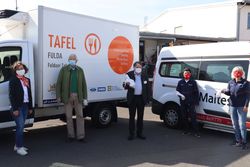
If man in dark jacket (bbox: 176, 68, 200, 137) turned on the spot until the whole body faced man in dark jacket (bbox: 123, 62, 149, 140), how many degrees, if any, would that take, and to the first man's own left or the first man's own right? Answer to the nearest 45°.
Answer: approximately 45° to the first man's own right

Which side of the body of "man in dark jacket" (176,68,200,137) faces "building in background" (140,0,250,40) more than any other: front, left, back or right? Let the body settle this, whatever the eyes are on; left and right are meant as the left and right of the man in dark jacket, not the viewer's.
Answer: back

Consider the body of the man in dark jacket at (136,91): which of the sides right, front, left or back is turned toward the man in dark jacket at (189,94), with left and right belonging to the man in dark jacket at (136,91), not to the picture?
left

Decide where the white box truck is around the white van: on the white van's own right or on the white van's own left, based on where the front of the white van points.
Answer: on the white van's own right

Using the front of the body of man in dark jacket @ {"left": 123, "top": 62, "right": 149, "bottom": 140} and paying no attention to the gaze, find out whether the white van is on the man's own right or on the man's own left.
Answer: on the man's own left

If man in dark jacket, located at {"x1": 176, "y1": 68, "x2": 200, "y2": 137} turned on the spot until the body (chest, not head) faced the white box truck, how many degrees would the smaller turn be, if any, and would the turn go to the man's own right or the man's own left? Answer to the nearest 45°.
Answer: approximately 90° to the man's own right

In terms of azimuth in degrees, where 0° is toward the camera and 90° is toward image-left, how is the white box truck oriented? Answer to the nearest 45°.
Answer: approximately 45°

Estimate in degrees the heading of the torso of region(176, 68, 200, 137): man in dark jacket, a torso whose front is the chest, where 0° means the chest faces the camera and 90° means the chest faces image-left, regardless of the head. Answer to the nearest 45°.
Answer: approximately 0°

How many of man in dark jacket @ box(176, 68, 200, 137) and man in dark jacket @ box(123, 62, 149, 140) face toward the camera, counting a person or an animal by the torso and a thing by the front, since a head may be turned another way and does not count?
2

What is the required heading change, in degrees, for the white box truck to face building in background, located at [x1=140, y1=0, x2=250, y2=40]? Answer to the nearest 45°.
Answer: approximately 180°
